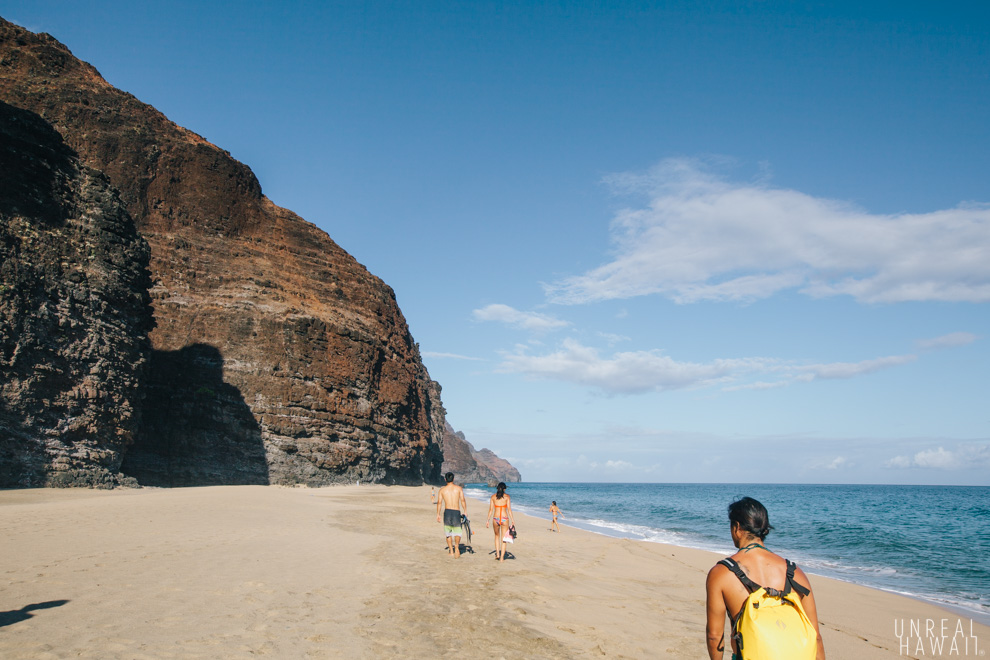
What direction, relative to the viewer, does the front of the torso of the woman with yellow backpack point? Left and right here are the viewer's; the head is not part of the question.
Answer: facing away from the viewer and to the left of the viewer

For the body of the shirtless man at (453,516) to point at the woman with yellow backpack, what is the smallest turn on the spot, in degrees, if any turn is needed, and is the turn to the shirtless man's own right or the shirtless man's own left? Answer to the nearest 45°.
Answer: approximately 180°

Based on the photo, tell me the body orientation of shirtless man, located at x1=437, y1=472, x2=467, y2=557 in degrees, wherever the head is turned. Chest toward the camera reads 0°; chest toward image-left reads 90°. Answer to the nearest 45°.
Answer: approximately 180°

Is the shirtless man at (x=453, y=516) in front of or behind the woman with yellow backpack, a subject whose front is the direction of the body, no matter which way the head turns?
in front

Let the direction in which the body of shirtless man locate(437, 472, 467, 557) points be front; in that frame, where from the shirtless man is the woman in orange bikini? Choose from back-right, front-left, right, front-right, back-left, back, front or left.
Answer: right

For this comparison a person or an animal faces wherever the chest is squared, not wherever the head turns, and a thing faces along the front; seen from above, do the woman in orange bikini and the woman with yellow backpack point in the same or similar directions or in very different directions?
same or similar directions

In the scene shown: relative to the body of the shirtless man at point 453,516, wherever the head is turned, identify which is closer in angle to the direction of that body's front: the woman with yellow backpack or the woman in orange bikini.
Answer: the woman in orange bikini

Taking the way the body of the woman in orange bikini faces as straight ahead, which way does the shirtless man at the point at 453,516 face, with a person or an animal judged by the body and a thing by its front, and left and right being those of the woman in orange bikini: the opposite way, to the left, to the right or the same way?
the same way

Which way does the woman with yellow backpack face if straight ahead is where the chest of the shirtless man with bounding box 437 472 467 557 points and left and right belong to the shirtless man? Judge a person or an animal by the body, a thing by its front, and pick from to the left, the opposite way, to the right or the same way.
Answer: the same way

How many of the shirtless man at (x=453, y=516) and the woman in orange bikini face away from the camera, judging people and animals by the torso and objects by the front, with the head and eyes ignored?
2

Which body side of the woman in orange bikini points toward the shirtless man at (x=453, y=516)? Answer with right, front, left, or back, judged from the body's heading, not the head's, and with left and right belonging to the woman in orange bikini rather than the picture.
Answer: left

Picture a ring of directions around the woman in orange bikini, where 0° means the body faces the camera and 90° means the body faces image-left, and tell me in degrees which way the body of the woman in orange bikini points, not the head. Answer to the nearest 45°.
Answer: approximately 180°

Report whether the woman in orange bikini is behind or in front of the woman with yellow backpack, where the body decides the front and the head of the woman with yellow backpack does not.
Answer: in front
